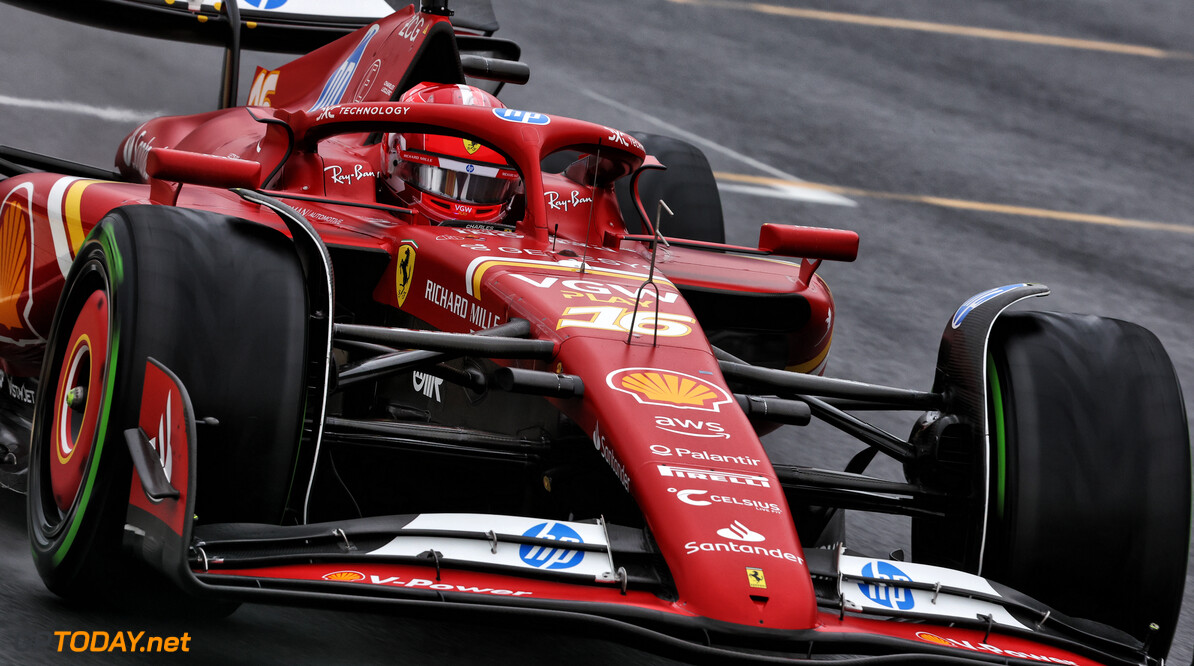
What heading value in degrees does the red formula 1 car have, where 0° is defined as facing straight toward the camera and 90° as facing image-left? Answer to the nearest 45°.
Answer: approximately 315°
